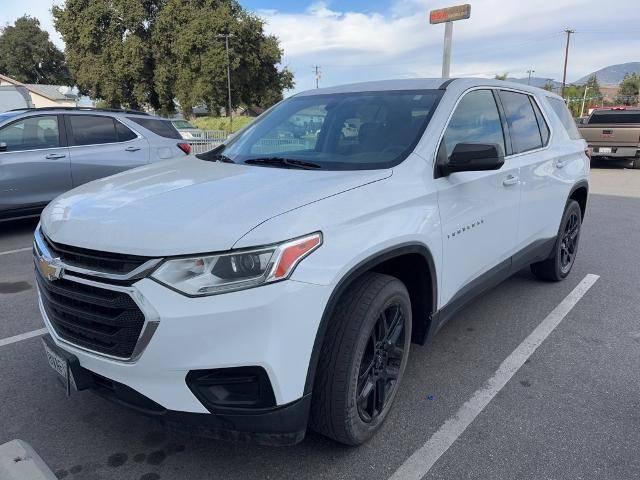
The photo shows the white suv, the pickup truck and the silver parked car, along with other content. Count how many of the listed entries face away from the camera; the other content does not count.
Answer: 1

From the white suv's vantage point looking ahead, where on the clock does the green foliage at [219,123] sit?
The green foliage is roughly at 4 o'clock from the white suv.

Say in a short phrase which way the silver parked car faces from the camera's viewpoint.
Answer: facing to the left of the viewer

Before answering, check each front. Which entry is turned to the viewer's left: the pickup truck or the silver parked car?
the silver parked car

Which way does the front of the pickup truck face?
away from the camera

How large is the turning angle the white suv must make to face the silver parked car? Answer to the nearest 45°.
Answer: approximately 90° to its right

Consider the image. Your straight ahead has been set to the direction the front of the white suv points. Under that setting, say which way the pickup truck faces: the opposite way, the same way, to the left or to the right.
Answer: the opposite way

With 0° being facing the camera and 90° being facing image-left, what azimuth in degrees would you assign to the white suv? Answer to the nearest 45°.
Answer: approximately 45°

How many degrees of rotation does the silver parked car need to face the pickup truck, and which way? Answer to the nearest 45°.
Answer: approximately 180°

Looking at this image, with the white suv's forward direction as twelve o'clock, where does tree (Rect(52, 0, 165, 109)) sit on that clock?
The tree is roughly at 4 o'clock from the white suv.

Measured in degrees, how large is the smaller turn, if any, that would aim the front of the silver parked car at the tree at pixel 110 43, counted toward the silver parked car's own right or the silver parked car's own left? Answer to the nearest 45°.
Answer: approximately 90° to the silver parked car's own right

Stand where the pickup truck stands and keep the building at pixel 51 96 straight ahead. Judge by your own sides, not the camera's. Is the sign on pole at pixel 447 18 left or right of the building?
left
